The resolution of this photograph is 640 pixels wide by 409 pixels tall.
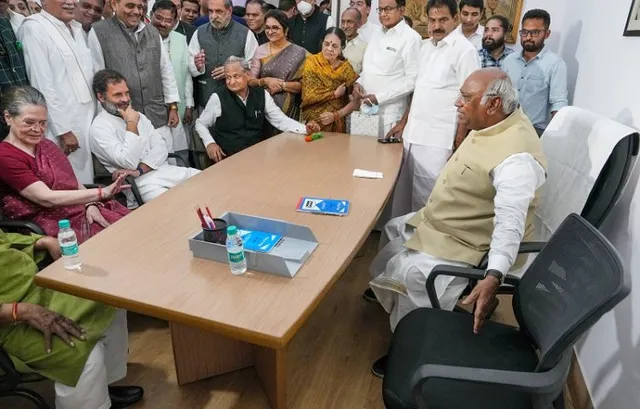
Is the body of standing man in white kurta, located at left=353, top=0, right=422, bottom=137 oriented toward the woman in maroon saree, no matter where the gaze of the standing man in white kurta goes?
yes

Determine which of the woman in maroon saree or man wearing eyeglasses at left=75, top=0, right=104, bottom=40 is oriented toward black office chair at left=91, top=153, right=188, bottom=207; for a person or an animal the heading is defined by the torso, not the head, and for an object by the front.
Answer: the man wearing eyeglasses

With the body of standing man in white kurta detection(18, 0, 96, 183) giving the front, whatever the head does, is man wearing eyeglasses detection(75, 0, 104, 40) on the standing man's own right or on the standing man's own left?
on the standing man's own left

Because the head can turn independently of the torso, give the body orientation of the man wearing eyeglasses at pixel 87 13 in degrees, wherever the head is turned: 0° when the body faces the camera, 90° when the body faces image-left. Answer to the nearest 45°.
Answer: approximately 0°

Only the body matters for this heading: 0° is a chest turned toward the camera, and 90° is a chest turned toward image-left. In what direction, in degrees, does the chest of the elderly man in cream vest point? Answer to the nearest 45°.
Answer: approximately 90°

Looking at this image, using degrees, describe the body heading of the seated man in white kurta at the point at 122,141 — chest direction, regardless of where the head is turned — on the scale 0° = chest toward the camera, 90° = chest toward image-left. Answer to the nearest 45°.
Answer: approximately 315°

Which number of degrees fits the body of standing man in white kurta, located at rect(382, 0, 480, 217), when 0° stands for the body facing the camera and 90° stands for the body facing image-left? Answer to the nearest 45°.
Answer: approximately 45°

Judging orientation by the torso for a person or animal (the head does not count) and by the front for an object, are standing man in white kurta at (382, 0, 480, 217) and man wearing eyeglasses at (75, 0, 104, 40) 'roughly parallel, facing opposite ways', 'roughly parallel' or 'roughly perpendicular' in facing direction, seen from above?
roughly perpendicular

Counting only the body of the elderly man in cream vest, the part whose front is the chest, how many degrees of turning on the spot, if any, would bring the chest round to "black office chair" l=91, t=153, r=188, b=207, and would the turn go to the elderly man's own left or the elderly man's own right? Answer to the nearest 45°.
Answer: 0° — they already face it

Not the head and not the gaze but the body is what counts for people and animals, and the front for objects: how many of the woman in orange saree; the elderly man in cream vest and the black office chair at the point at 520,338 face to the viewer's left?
2
